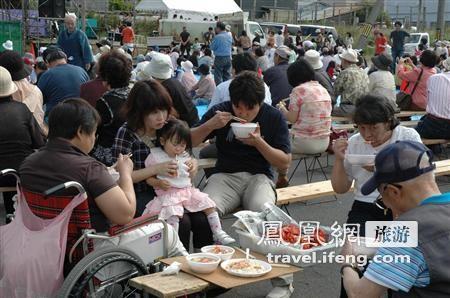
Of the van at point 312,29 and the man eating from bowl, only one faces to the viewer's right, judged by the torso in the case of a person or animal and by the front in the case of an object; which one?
the van

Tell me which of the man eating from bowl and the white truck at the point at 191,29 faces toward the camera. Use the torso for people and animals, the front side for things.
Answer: the man eating from bowl

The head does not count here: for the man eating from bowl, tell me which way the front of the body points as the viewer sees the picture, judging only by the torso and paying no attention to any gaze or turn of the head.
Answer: toward the camera

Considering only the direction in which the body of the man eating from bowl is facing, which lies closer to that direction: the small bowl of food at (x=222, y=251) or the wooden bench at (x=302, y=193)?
the small bowl of food

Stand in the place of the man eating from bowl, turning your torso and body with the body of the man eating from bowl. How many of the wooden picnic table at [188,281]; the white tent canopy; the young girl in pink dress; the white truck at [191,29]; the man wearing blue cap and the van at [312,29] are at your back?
3

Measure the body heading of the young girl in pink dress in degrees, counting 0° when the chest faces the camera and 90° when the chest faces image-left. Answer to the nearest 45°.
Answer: approximately 315°

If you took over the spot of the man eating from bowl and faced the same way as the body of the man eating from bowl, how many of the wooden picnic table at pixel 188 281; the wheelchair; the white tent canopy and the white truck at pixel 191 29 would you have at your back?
2

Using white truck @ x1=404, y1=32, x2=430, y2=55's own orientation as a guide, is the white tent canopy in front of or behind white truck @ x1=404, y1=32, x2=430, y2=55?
in front

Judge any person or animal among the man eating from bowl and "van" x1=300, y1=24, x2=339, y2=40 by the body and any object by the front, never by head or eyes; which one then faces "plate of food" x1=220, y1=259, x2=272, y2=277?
the man eating from bowl

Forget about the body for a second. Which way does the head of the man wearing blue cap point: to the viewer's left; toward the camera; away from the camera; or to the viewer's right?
to the viewer's left

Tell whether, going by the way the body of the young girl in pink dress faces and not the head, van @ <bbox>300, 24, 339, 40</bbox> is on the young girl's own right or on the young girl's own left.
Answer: on the young girl's own left

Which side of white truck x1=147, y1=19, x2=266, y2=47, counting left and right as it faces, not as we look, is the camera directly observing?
right

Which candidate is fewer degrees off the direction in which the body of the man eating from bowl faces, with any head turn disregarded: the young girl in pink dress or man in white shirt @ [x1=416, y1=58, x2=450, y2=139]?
the young girl in pink dress

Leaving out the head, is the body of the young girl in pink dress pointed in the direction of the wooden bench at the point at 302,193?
no
